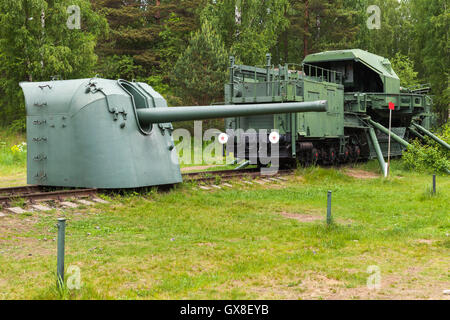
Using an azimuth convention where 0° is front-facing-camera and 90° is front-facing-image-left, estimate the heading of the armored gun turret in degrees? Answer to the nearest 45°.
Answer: approximately 315°

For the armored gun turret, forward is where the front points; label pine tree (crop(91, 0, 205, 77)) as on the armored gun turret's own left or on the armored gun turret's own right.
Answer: on the armored gun turret's own left

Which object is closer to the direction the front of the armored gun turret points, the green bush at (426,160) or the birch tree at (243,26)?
the green bush

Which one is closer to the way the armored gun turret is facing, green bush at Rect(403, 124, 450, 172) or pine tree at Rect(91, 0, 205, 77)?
the green bush

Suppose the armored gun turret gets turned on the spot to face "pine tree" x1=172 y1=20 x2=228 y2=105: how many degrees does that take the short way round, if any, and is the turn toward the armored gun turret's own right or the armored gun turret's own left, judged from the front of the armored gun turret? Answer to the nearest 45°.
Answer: approximately 135° to the armored gun turret's own left

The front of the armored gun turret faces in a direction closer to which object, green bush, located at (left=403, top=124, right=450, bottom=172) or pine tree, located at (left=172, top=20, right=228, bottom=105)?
the green bush
